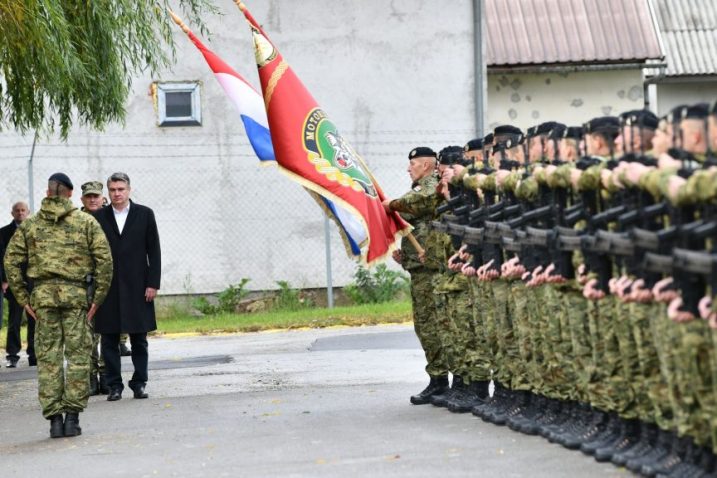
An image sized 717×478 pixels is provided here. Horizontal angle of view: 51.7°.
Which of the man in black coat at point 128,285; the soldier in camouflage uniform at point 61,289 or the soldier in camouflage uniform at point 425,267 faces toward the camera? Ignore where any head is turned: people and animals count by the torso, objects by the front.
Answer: the man in black coat

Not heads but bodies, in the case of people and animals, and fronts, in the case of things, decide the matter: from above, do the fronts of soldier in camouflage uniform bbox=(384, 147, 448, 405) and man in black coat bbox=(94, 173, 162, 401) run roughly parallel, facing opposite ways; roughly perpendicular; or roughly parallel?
roughly perpendicular

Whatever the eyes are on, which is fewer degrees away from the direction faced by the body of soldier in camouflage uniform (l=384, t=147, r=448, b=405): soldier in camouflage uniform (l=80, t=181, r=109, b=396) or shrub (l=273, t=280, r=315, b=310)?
the soldier in camouflage uniform

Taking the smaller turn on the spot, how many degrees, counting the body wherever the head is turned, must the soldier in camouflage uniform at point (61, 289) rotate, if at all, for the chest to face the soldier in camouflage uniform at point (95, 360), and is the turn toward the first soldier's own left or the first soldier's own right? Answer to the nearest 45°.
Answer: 0° — they already face them

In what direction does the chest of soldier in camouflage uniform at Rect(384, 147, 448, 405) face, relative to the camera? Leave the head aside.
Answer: to the viewer's left

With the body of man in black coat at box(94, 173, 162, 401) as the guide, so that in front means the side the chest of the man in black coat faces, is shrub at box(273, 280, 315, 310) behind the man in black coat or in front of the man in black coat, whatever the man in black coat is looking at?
behind

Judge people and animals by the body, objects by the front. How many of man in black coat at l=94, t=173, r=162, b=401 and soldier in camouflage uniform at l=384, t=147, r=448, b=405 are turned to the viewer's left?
1

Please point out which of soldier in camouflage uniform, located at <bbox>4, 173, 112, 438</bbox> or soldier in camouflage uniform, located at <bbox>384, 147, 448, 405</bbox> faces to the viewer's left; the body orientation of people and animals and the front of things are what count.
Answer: soldier in camouflage uniform, located at <bbox>384, 147, 448, 405</bbox>

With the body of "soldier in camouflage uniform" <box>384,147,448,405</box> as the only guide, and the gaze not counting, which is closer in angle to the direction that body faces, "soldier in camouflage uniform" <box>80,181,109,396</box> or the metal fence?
the soldier in camouflage uniform

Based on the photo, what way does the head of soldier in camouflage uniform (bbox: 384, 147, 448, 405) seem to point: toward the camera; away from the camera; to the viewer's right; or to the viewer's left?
to the viewer's left

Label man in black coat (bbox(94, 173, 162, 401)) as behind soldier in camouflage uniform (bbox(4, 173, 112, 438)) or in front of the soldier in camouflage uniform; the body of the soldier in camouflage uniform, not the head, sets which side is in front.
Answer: in front

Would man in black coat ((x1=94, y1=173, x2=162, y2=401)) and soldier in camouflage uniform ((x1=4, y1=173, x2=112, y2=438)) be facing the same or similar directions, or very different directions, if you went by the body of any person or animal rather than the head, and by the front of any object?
very different directions

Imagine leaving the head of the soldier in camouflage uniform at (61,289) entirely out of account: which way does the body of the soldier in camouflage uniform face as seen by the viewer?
away from the camera

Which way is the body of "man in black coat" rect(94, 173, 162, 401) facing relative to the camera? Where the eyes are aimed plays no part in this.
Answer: toward the camera

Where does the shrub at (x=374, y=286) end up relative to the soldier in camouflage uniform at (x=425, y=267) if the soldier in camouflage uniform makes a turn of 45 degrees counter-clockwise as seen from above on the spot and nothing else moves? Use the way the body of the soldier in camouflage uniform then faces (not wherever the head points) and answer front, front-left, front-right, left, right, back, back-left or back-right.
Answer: back-right
